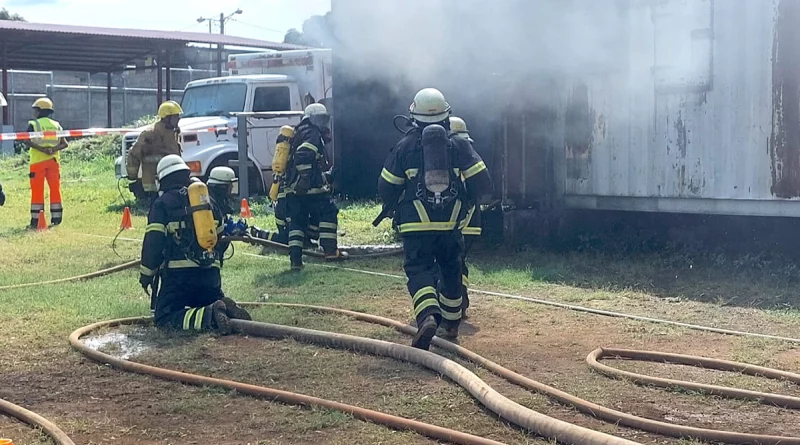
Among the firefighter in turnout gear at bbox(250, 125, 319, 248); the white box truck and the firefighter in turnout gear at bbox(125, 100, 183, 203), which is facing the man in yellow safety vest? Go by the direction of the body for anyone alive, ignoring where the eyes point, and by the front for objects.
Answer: the white box truck

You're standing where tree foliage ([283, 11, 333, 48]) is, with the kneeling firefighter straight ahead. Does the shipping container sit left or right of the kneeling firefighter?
left

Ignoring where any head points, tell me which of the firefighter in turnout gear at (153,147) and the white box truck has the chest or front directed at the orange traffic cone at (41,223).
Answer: the white box truck

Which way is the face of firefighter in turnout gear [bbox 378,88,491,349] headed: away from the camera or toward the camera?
away from the camera

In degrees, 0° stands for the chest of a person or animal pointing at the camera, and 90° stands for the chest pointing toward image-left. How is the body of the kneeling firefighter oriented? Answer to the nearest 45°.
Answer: approximately 135°

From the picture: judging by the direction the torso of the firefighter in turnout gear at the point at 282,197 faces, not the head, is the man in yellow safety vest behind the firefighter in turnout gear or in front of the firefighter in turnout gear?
behind

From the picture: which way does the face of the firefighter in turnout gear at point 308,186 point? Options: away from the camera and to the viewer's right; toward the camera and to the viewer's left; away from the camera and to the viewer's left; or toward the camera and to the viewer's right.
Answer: away from the camera and to the viewer's right

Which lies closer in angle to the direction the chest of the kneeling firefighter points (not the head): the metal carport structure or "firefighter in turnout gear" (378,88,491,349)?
the metal carport structure

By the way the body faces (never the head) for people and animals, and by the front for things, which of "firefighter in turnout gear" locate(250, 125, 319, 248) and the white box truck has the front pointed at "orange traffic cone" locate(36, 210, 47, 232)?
the white box truck
